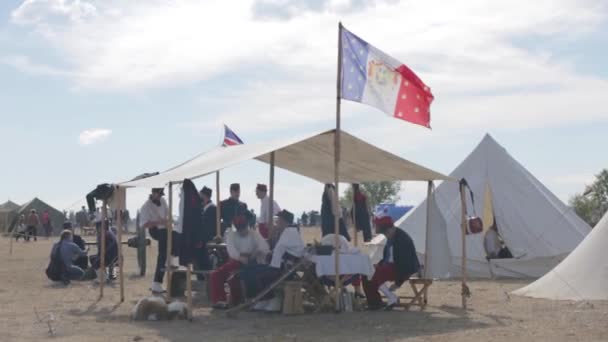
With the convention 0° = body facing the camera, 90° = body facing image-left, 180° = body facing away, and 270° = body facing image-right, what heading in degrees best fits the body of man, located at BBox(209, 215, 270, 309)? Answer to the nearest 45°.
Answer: approximately 45°

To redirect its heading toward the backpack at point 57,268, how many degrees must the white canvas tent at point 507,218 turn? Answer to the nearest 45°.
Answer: approximately 45° to its right

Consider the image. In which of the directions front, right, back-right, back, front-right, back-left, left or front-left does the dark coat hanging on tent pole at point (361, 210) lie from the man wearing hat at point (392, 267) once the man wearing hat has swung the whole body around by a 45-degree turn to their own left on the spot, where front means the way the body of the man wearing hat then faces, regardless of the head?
back-right

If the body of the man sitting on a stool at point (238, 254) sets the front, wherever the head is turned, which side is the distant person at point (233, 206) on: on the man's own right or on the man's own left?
on the man's own right

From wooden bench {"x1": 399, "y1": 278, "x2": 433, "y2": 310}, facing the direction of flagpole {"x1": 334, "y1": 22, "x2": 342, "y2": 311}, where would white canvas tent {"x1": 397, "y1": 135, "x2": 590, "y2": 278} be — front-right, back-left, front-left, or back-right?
back-right

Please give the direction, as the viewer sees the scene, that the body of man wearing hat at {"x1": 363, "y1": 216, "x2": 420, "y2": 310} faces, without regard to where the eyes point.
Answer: to the viewer's left

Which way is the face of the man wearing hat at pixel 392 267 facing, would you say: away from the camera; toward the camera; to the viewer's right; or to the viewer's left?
to the viewer's left

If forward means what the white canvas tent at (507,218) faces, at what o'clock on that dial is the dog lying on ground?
The dog lying on ground is roughly at 1 o'clock from the white canvas tent.

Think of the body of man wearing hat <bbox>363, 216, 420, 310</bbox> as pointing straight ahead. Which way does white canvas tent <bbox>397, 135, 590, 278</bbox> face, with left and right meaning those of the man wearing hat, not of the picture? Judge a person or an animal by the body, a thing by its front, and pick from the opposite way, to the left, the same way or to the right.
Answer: to the left

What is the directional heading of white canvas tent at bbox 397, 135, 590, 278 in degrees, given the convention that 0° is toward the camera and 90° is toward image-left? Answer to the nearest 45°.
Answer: approximately 0°

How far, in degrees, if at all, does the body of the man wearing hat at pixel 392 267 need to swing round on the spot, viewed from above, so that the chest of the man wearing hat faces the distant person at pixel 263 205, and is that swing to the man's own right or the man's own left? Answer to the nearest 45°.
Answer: approximately 45° to the man's own right

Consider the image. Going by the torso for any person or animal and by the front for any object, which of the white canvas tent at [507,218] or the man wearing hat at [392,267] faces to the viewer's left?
the man wearing hat

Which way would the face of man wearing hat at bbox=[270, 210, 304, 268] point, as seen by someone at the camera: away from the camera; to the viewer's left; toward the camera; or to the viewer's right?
to the viewer's left
